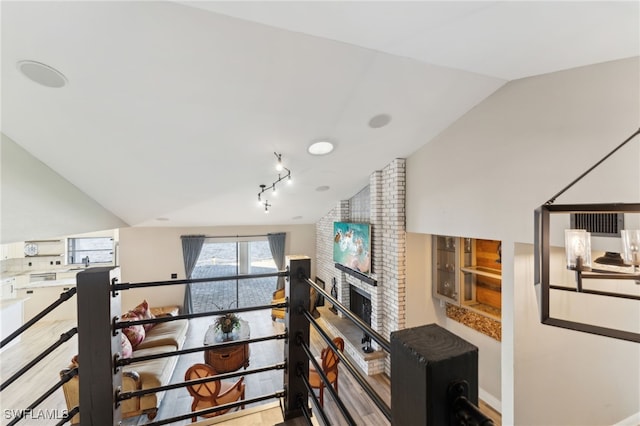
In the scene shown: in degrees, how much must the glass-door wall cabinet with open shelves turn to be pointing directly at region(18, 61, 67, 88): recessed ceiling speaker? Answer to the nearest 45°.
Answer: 0° — it already faces it

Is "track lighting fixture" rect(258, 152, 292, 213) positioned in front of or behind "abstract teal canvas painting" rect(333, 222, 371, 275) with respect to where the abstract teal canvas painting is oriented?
in front

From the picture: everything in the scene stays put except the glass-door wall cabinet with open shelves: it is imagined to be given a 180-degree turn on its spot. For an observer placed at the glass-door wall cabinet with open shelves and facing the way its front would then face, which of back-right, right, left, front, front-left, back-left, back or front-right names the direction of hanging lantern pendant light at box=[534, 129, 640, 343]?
back-right

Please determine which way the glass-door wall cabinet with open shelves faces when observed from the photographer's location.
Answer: facing the viewer and to the left of the viewer

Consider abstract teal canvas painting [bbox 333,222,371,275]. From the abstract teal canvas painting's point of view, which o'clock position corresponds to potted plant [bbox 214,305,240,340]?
The potted plant is roughly at 1 o'clock from the abstract teal canvas painting.

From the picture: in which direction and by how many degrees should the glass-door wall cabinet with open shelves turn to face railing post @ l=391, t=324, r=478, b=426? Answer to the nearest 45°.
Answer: approximately 45° to its left

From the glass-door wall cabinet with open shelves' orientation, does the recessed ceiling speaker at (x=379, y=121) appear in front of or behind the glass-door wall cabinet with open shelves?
in front

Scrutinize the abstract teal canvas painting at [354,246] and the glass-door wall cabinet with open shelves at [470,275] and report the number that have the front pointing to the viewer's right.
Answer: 0

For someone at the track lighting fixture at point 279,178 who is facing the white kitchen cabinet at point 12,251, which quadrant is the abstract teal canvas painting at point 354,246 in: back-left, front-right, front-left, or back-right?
back-right
